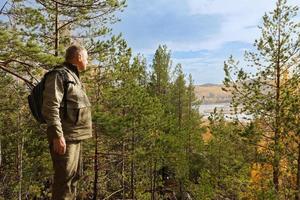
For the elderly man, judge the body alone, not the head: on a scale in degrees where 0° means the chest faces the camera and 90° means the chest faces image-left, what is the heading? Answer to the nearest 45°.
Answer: approximately 270°

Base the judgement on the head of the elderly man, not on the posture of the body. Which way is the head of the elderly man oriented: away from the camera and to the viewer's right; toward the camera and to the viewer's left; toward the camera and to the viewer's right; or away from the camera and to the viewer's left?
away from the camera and to the viewer's right
